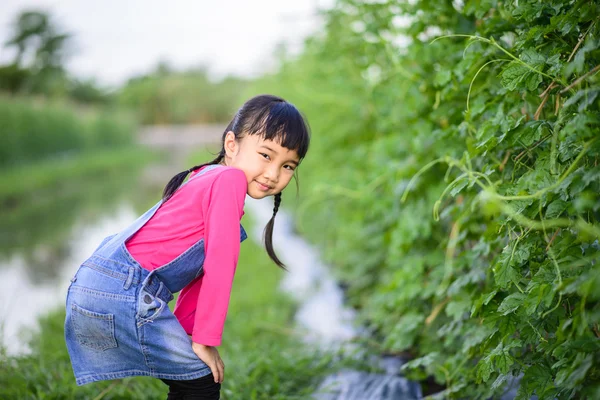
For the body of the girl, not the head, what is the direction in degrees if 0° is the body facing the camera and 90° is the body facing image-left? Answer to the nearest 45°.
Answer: approximately 270°

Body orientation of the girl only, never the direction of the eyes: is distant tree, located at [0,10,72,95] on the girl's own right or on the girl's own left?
on the girl's own left
